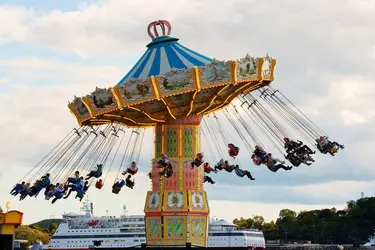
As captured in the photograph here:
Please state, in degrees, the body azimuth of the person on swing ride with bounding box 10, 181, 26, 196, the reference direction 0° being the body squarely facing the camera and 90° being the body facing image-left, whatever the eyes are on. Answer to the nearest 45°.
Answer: approximately 45°

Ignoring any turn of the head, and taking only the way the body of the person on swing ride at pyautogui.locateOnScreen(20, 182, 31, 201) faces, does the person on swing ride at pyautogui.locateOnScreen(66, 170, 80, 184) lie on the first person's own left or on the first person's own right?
on the first person's own left

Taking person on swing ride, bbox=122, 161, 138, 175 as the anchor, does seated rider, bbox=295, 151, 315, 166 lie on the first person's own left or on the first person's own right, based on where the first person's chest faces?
on the first person's own left

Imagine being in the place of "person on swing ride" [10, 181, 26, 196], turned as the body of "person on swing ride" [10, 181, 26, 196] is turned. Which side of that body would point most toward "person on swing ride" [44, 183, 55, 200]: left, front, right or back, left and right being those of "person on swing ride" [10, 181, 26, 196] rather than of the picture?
left

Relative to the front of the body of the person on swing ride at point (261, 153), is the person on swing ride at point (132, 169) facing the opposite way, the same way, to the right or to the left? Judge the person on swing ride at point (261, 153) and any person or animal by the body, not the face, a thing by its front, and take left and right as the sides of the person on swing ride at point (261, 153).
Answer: the opposite way
